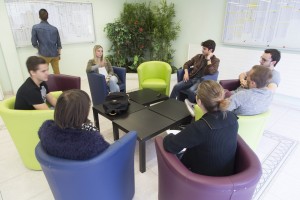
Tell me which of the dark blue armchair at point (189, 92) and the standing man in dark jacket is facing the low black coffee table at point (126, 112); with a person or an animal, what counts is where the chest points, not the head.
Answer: the dark blue armchair

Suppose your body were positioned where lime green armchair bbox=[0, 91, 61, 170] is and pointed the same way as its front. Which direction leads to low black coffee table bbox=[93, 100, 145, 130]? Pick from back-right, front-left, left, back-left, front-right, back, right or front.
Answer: front-right

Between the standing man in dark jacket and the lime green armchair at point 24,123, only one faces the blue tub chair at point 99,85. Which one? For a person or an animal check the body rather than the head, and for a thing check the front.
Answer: the lime green armchair

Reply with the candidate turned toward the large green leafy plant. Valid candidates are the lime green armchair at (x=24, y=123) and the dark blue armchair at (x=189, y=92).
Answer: the lime green armchair

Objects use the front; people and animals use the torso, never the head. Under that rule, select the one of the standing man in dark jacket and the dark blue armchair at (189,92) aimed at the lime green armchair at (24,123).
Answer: the dark blue armchair

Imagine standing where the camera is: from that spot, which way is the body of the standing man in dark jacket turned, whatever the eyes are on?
away from the camera

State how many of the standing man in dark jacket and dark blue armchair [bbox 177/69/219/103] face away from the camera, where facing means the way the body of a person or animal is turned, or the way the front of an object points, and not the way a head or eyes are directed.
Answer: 1

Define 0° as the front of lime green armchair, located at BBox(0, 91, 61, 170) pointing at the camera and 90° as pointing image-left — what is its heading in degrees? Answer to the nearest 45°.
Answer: approximately 225°

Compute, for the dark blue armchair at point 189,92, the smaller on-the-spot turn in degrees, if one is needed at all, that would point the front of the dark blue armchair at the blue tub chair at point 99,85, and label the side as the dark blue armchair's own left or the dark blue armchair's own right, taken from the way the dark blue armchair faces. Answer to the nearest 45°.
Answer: approximately 45° to the dark blue armchair's own right

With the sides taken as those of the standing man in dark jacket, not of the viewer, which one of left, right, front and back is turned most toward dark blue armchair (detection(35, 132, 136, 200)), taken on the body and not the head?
back

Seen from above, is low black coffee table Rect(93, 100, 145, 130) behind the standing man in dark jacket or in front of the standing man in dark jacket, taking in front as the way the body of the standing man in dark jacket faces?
behind

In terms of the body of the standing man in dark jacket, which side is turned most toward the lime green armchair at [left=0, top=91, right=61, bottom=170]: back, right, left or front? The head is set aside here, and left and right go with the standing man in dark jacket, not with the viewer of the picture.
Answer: back
